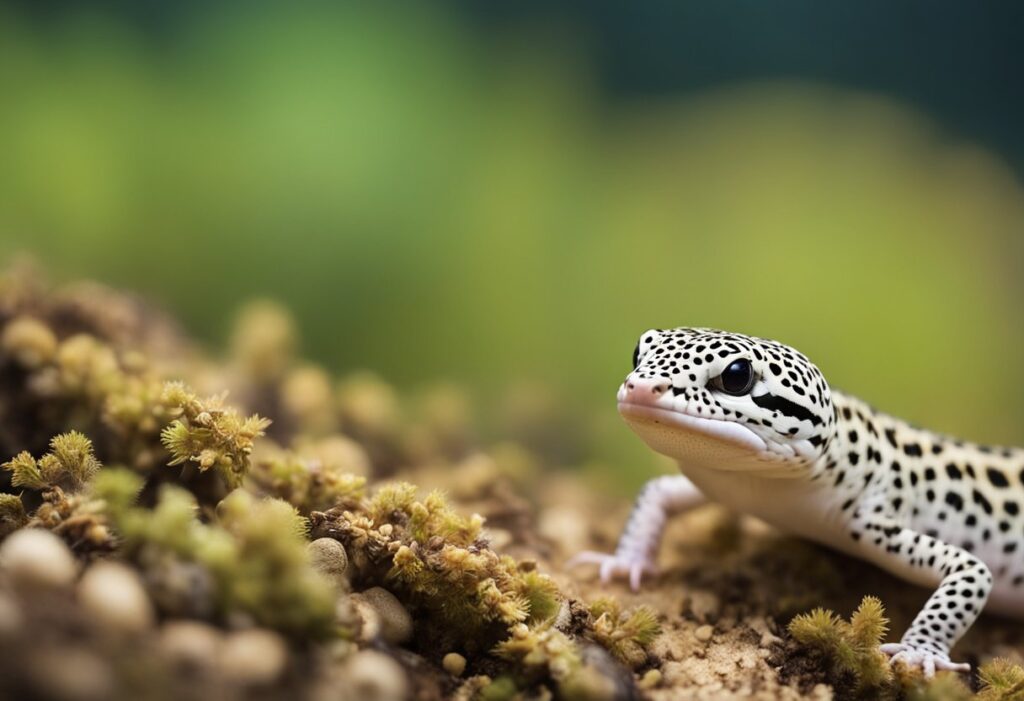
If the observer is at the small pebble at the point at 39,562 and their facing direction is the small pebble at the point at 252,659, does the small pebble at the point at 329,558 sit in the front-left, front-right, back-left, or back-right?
front-left

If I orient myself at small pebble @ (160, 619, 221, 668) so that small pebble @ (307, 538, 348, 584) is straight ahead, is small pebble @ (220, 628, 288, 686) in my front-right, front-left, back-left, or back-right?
front-right

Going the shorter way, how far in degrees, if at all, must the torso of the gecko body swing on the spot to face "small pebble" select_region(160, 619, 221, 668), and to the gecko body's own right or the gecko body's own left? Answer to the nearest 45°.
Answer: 0° — it already faces it

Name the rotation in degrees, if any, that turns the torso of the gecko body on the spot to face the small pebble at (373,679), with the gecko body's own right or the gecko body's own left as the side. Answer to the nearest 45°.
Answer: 0° — it already faces it

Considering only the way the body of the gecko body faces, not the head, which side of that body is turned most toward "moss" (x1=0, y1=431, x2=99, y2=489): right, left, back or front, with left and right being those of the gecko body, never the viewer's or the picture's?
front

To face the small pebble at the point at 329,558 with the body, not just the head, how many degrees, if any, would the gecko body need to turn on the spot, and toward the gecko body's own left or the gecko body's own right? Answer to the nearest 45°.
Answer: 0° — it already faces it

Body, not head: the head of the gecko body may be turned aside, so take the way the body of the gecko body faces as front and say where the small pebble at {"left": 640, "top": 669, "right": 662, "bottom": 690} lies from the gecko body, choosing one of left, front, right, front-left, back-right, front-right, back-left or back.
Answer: front

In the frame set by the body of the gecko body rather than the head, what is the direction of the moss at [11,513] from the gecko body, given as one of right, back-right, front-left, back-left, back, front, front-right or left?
front

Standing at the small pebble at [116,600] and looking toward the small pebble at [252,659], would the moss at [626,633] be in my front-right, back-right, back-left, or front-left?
front-left

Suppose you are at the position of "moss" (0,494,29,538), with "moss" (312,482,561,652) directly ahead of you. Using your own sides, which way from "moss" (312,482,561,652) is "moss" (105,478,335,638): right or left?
right

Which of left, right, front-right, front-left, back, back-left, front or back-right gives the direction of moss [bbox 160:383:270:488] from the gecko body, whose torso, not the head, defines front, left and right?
front

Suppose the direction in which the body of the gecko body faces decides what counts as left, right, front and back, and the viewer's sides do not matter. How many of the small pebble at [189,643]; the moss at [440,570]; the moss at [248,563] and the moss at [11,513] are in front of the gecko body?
4

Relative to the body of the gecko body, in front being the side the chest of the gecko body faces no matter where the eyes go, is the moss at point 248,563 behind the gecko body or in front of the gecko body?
in front

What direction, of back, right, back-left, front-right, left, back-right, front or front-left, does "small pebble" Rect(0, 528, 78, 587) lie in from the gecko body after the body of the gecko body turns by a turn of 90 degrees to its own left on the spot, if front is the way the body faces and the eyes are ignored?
right
